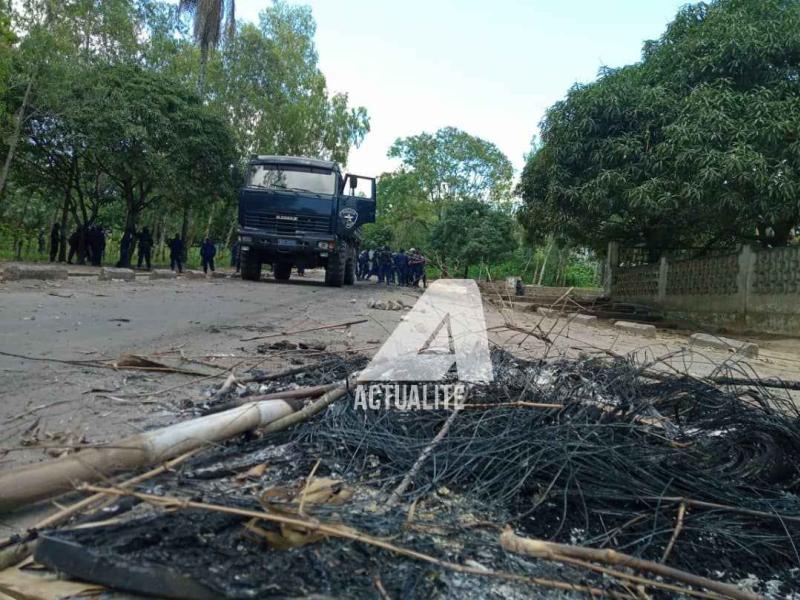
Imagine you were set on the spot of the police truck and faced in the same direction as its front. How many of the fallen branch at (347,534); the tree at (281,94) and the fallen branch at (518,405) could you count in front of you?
2

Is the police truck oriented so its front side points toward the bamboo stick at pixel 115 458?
yes

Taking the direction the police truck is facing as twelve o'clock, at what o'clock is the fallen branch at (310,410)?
The fallen branch is roughly at 12 o'clock from the police truck.

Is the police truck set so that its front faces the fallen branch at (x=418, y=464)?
yes

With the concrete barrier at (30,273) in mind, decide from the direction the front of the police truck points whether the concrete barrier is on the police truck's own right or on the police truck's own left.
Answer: on the police truck's own right

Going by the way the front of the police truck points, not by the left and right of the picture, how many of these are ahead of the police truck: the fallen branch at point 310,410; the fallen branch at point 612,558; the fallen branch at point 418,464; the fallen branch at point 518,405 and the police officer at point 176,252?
4

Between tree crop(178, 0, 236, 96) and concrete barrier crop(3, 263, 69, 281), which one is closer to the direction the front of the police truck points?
the concrete barrier

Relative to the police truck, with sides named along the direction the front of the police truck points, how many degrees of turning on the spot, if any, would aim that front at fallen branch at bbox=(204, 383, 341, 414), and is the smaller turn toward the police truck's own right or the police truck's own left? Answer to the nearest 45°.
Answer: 0° — it already faces it

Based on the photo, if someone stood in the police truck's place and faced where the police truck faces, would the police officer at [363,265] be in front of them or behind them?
behind

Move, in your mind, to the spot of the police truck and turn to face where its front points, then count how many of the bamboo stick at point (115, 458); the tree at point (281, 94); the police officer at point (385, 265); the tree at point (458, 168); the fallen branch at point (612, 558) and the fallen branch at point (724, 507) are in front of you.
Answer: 3

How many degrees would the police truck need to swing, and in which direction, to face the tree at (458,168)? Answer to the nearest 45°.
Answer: approximately 180°

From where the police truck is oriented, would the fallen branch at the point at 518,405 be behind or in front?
in front

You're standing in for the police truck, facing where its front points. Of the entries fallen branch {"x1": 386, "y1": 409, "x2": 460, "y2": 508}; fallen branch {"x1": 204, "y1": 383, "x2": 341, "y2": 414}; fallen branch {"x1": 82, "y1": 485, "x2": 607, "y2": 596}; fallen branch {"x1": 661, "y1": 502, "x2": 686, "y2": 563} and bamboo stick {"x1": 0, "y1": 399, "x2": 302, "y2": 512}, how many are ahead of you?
5

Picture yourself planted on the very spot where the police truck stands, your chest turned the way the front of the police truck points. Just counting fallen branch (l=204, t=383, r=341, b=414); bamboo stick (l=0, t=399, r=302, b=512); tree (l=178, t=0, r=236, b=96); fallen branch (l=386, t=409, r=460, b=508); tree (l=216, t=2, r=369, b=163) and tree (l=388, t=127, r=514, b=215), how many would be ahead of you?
3

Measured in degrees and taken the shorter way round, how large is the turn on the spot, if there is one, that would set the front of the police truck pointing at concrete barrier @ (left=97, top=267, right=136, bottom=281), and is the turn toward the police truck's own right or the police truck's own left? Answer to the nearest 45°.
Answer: approximately 90° to the police truck's own right

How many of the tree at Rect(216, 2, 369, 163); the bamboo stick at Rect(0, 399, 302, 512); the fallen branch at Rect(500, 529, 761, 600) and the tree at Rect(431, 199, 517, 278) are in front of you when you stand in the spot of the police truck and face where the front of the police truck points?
2
